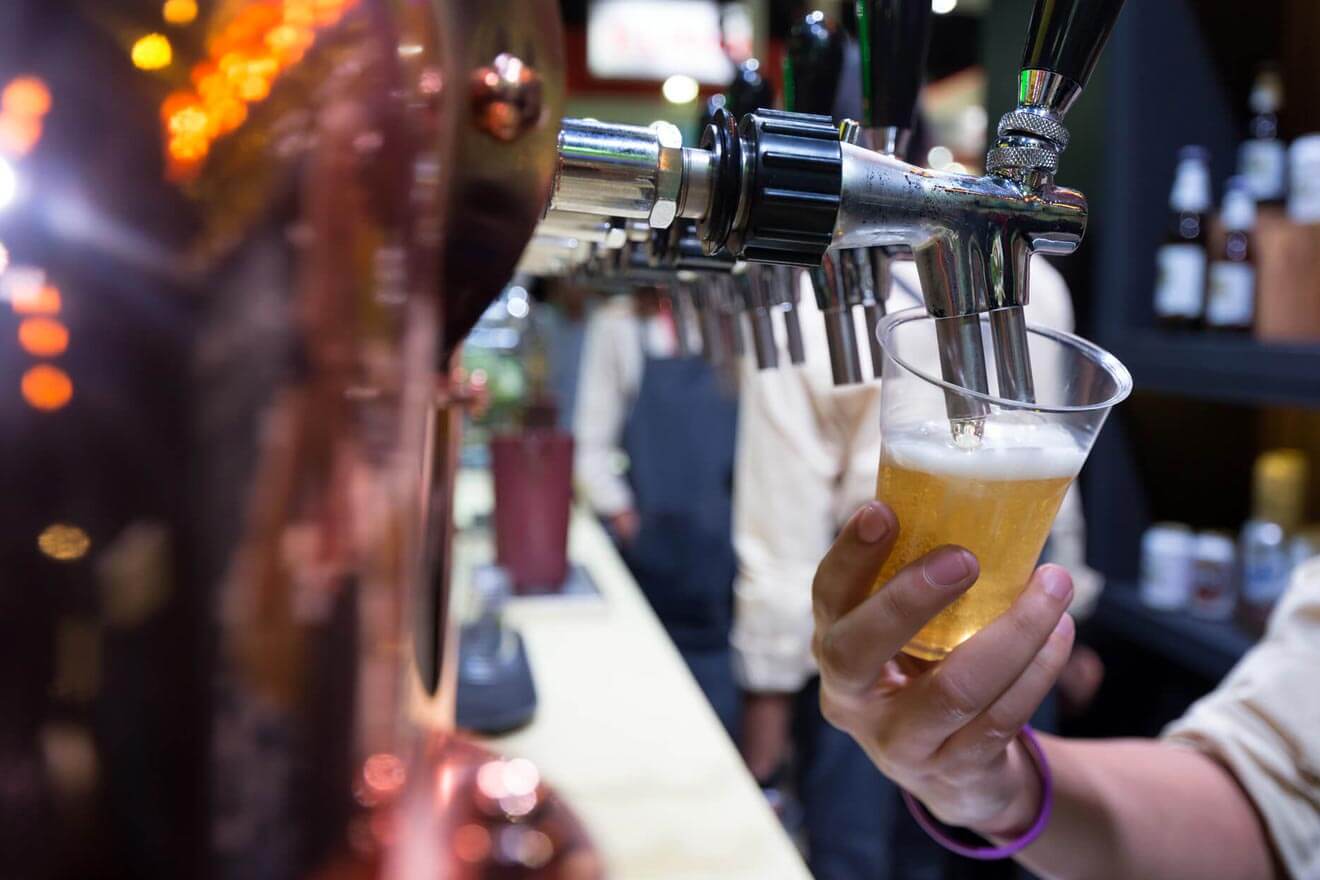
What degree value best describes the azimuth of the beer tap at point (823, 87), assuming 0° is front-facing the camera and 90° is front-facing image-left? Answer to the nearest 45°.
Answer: approximately 270°

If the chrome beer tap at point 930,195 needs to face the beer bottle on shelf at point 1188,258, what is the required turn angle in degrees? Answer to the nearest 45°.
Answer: approximately 90° to its left

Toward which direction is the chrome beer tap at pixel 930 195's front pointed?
to the viewer's right

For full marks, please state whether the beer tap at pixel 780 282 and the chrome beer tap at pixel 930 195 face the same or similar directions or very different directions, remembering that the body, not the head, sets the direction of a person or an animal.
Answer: same or similar directions

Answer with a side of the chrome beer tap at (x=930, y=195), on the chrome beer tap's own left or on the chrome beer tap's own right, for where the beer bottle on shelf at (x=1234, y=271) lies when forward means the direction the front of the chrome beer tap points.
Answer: on the chrome beer tap's own left

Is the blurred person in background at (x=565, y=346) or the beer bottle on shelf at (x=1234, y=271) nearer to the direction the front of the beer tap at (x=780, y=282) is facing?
the beer bottle on shelf

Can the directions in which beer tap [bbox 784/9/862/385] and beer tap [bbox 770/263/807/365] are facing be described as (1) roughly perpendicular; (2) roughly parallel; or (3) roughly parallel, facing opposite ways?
roughly parallel

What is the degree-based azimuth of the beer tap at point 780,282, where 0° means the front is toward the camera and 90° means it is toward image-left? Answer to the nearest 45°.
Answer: approximately 270°

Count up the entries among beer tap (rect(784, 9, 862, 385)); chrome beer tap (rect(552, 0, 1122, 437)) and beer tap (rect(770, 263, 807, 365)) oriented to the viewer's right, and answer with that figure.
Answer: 3

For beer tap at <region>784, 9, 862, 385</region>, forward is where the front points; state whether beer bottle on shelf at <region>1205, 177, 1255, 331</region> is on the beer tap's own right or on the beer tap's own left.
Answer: on the beer tap's own left
